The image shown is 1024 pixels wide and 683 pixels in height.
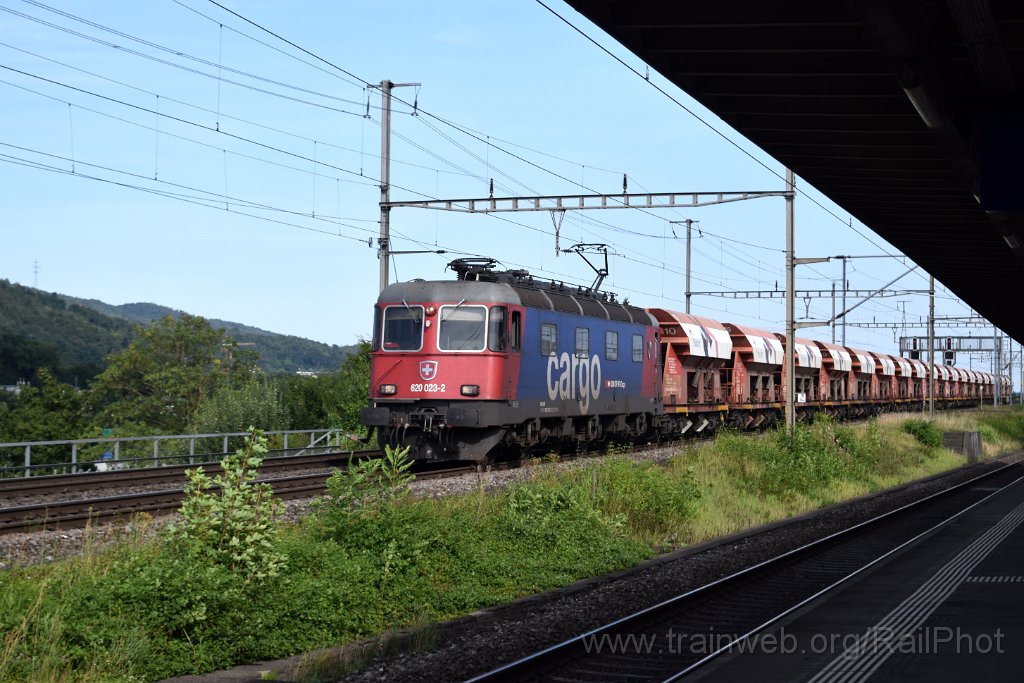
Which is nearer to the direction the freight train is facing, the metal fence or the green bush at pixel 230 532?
the green bush

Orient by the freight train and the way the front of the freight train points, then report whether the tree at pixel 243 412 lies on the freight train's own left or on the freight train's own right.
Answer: on the freight train's own right

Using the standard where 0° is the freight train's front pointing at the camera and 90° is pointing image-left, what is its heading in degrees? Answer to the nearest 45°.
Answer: approximately 45°

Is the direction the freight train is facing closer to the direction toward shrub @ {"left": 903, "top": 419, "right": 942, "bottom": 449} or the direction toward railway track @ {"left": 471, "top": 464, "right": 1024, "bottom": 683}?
the railway track

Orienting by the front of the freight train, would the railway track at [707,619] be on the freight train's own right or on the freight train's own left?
on the freight train's own left

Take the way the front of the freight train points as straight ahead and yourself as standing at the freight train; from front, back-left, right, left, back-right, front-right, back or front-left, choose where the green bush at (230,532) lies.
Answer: front-left
